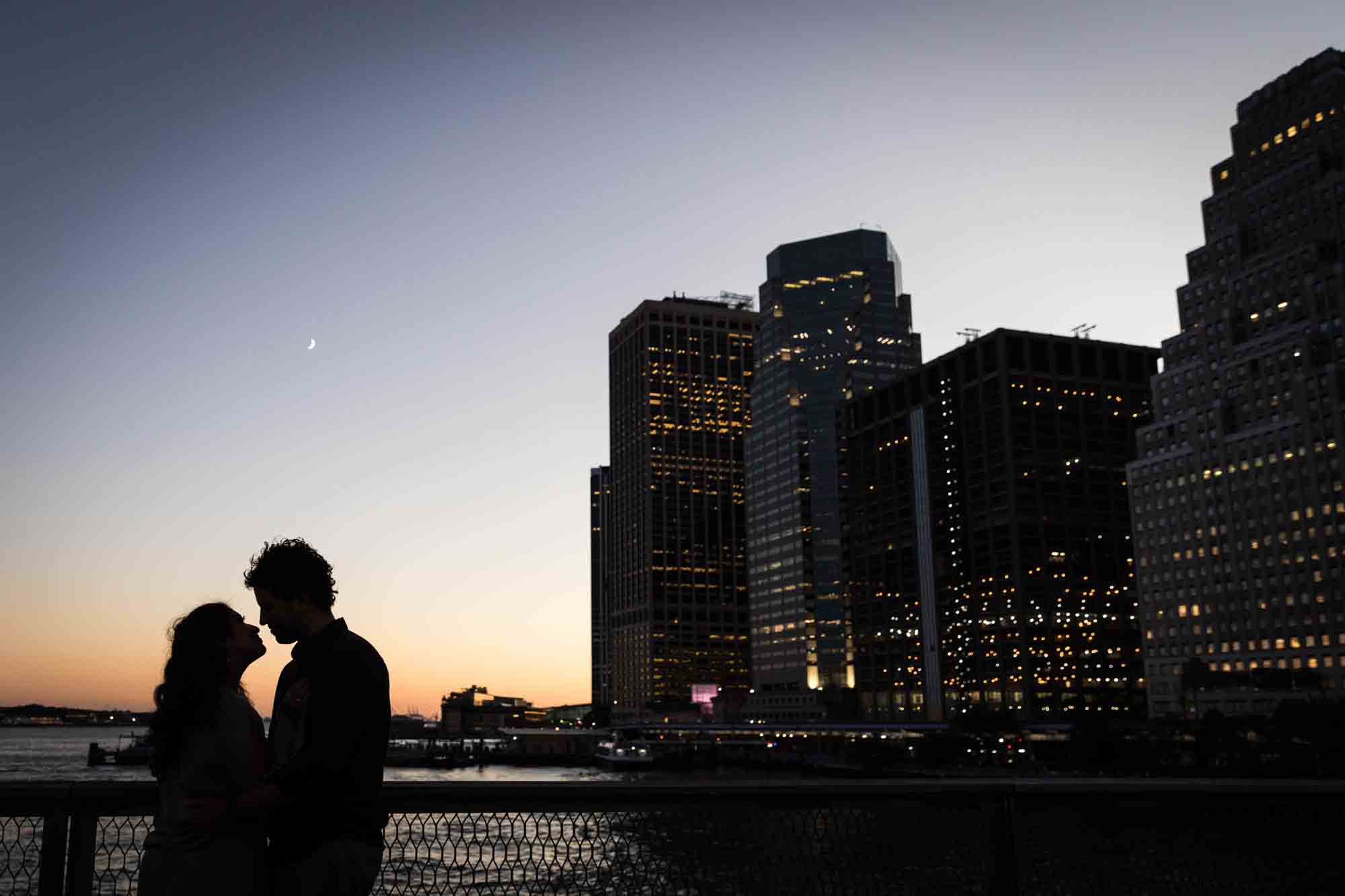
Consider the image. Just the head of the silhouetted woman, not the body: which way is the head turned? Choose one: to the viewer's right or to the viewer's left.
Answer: to the viewer's right

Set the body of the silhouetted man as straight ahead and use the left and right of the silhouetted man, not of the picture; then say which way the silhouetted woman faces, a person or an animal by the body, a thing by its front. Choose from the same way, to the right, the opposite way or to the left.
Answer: the opposite way

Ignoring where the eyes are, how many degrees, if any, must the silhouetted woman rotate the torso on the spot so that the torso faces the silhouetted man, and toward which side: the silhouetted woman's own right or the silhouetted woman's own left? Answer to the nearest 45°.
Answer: approximately 45° to the silhouetted woman's own right

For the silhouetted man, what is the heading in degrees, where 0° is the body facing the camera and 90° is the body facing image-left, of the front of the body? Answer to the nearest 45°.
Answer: approximately 90°

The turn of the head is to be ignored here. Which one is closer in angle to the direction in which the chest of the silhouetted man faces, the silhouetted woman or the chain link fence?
the silhouetted woman

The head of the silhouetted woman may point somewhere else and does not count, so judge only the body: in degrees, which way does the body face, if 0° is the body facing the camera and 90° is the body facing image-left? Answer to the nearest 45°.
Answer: approximately 270°

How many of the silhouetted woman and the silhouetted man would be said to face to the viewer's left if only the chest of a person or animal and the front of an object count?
1

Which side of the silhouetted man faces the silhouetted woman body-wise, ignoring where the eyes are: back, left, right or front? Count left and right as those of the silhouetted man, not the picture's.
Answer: front

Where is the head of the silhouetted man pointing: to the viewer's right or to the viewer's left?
to the viewer's left
